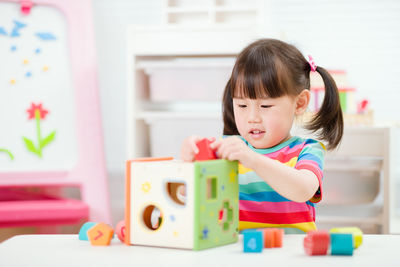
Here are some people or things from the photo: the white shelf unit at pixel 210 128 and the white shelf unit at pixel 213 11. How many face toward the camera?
2

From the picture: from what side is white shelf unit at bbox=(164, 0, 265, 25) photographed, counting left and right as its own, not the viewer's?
front

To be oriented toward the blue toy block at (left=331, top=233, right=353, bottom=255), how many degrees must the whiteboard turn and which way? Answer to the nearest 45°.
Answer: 0° — it already faces it

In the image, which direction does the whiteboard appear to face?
toward the camera

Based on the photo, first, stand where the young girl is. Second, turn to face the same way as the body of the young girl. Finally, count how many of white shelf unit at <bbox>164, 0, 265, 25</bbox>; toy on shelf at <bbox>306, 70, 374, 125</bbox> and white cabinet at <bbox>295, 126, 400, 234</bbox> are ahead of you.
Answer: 0

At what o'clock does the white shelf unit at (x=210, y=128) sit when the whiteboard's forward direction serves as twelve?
The white shelf unit is roughly at 9 o'clock from the whiteboard.

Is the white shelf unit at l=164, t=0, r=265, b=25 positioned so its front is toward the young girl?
yes

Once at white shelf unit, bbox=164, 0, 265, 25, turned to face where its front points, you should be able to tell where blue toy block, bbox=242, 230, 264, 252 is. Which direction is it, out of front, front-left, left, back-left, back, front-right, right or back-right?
front

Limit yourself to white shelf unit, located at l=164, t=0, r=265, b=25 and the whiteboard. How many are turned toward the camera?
2

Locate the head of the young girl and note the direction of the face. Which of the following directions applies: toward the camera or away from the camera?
toward the camera

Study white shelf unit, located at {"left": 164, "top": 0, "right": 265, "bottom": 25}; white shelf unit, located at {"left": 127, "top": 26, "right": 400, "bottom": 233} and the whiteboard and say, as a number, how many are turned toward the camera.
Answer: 3

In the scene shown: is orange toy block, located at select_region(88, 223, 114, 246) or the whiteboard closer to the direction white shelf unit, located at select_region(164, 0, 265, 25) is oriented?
the orange toy block

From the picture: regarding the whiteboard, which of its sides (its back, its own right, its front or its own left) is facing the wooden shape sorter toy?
front
